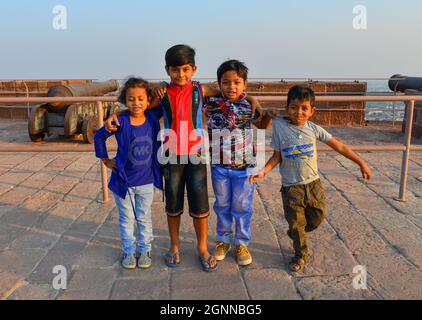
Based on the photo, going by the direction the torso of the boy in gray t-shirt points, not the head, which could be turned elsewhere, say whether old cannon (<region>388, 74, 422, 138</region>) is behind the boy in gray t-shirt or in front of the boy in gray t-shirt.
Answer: behind

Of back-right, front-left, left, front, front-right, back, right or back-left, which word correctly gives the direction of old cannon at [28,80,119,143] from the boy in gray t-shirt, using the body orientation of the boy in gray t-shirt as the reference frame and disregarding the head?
back-right

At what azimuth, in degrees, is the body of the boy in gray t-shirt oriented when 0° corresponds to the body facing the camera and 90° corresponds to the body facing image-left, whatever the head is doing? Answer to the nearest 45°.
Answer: approximately 0°
